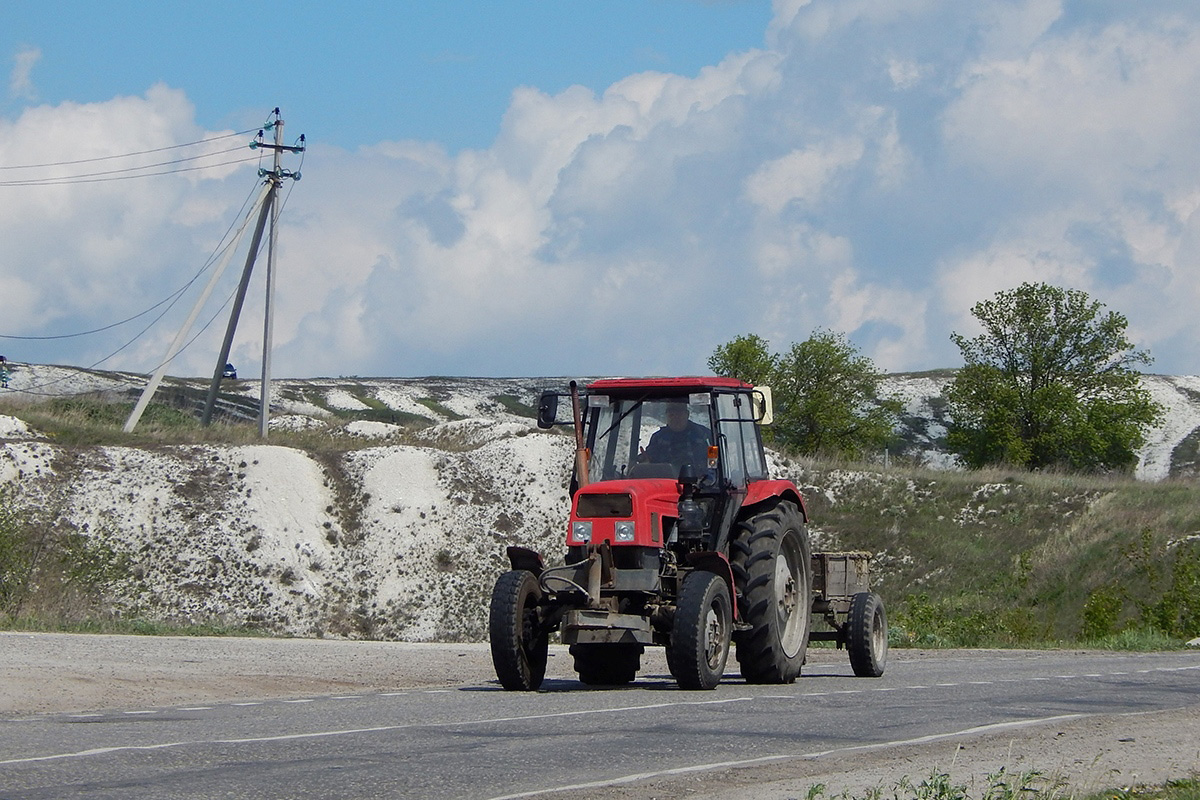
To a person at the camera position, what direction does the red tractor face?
facing the viewer and to the left of the viewer

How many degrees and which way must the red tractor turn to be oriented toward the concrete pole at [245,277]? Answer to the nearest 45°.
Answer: approximately 90° to its right

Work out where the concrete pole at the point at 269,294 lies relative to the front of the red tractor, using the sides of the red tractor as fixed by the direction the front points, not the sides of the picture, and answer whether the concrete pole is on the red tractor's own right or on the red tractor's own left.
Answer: on the red tractor's own right
